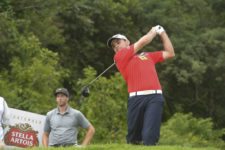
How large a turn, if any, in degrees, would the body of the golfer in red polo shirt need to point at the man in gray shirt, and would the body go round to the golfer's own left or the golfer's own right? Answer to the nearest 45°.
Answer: approximately 135° to the golfer's own right

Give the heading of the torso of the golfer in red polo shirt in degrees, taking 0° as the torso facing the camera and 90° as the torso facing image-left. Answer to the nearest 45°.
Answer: approximately 0°
